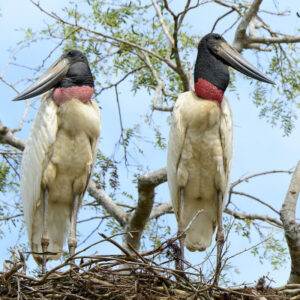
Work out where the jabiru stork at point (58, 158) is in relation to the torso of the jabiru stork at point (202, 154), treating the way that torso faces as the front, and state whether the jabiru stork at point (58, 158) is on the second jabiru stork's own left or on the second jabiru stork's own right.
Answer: on the second jabiru stork's own right

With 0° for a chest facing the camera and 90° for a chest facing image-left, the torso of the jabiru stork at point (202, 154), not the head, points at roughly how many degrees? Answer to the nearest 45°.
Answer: approximately 0°
